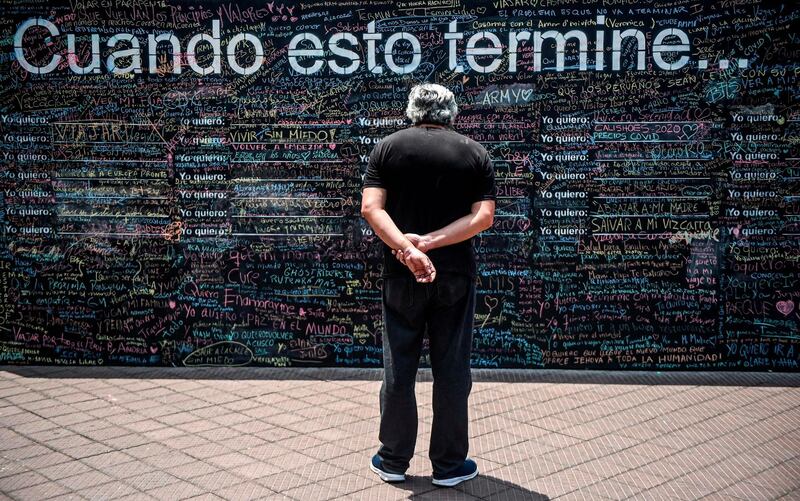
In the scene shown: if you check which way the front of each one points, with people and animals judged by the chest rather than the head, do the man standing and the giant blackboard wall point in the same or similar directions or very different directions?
very different directions

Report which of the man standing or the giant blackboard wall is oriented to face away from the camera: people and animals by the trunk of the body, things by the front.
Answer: the man standing

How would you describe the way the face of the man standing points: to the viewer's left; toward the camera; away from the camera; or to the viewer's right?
away from the camera

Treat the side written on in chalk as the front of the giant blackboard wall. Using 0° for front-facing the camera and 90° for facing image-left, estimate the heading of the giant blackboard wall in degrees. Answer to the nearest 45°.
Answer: approximately 0°

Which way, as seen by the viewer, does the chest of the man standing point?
away from the camera

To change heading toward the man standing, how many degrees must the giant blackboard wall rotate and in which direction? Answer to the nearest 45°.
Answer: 0° — it already faces them

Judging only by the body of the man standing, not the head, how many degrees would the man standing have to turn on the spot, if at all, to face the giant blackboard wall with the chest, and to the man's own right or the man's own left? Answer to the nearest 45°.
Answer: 0° — they already face it

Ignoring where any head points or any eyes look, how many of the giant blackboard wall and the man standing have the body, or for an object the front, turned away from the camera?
1
